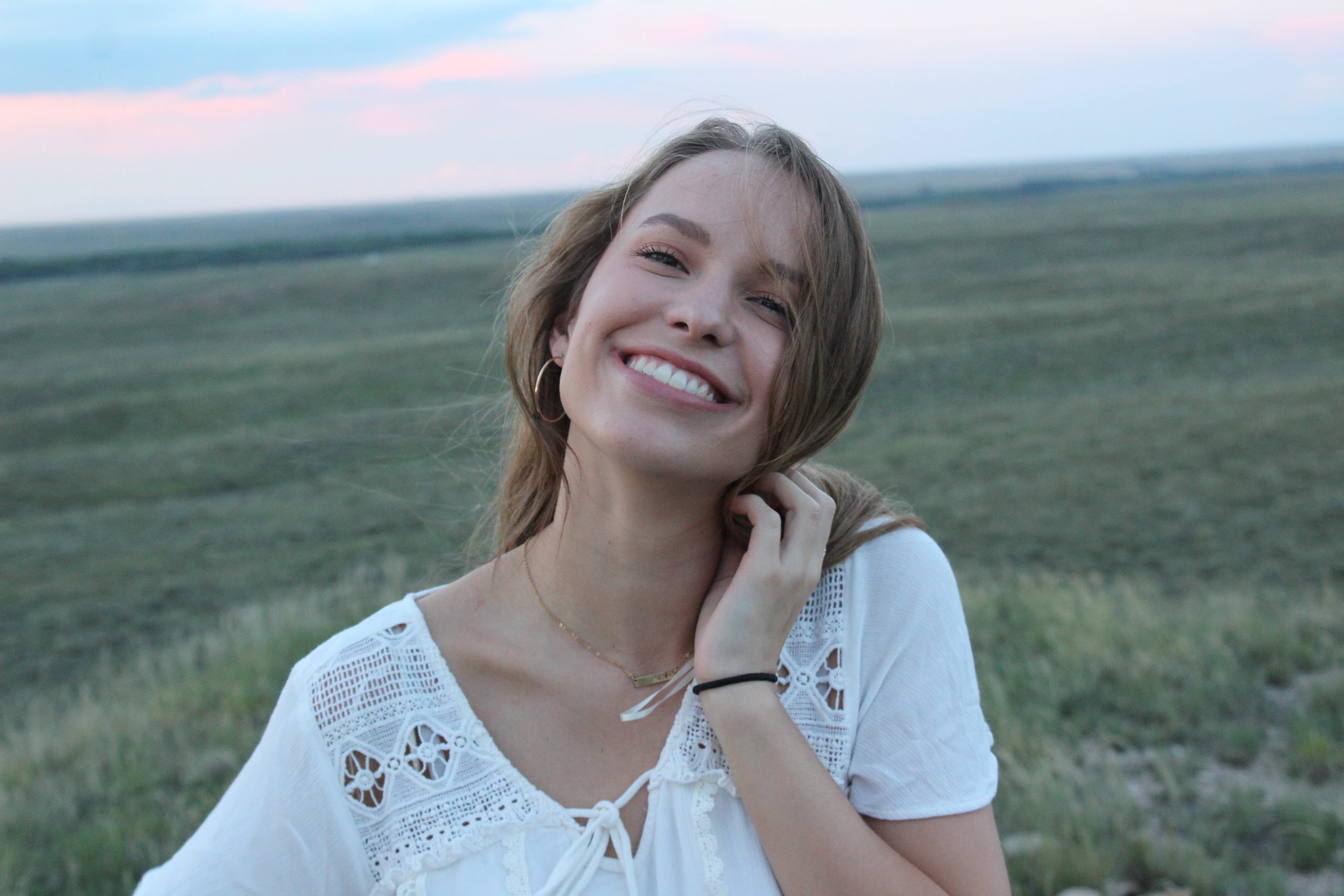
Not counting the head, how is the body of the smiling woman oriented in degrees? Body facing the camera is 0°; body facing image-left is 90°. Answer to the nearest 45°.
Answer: approximately 0°
